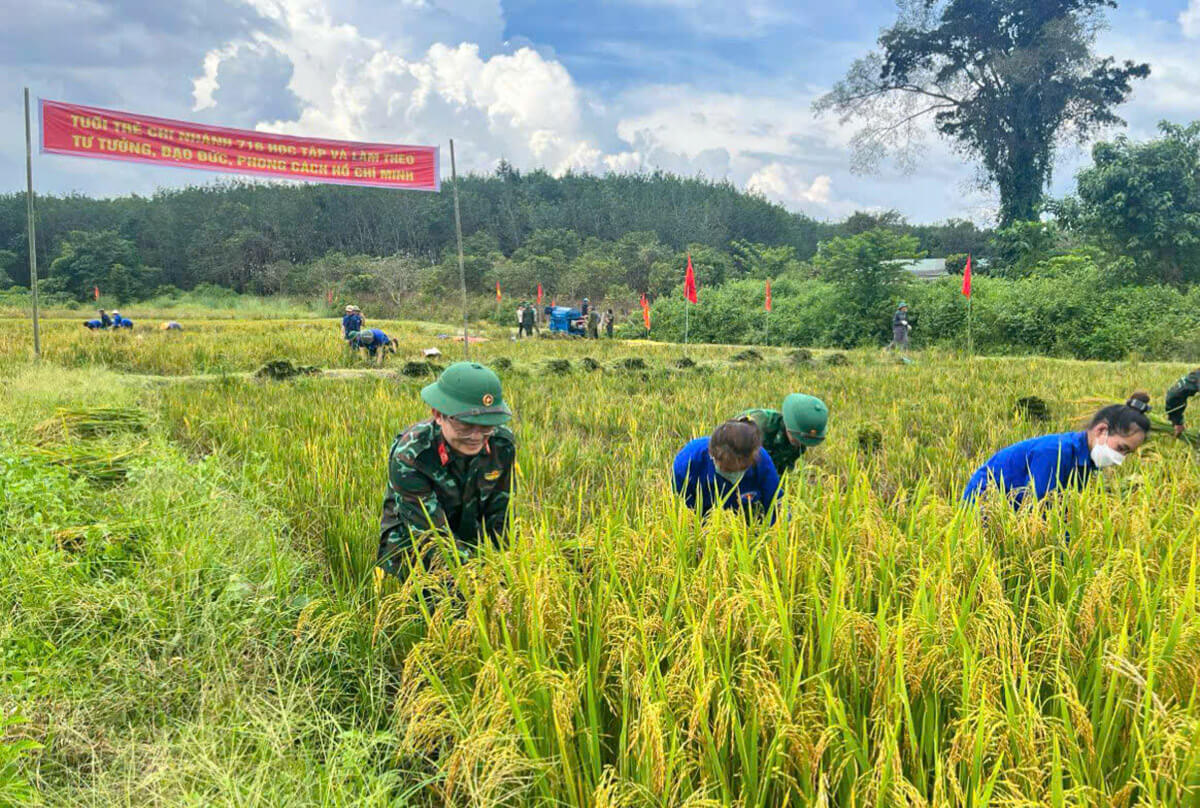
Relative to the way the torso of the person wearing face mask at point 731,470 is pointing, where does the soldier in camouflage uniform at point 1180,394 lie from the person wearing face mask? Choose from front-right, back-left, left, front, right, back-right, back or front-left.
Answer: back-left

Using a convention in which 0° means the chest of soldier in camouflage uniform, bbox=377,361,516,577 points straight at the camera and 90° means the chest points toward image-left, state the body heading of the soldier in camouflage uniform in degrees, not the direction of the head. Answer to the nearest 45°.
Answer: approximately 315°

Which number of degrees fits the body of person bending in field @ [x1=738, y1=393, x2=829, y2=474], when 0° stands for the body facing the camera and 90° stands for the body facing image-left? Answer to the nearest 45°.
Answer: approximately 315°

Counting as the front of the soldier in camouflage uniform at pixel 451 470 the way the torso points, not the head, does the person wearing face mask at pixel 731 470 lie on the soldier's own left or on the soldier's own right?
on the soldier's own left

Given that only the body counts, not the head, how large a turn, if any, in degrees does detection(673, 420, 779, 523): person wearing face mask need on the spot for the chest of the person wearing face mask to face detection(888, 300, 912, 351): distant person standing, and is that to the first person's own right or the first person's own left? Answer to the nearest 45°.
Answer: approximately 180°

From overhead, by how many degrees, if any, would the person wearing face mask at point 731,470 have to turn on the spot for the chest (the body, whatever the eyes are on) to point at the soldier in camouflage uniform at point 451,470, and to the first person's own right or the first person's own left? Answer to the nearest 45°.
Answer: approximately 45° to the first person's own right

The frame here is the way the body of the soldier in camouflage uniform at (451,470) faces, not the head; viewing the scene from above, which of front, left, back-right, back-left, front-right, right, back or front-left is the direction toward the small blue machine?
back-left

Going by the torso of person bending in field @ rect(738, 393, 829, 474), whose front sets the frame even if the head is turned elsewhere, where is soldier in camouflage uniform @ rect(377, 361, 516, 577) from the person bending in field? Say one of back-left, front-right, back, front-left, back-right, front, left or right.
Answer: right

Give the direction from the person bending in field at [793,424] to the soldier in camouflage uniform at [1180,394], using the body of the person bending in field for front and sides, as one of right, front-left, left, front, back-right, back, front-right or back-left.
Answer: left
